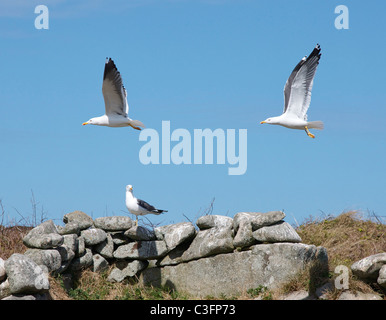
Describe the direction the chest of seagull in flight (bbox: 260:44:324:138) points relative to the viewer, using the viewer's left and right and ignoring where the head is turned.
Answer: facing to the left of the viewer

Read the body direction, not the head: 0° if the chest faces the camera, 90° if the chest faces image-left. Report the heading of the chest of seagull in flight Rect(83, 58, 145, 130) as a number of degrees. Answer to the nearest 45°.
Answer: approximately 90°

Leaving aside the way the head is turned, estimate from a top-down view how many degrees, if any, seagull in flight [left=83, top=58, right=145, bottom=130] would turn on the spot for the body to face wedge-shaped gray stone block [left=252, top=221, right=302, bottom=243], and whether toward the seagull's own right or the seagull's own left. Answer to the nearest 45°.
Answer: approximately 135° to the seagull's own left

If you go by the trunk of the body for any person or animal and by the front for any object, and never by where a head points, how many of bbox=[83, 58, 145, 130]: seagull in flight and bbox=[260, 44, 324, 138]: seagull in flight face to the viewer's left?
2

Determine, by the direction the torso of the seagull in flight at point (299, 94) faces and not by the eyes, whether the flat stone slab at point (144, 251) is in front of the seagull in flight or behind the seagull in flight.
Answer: in front
